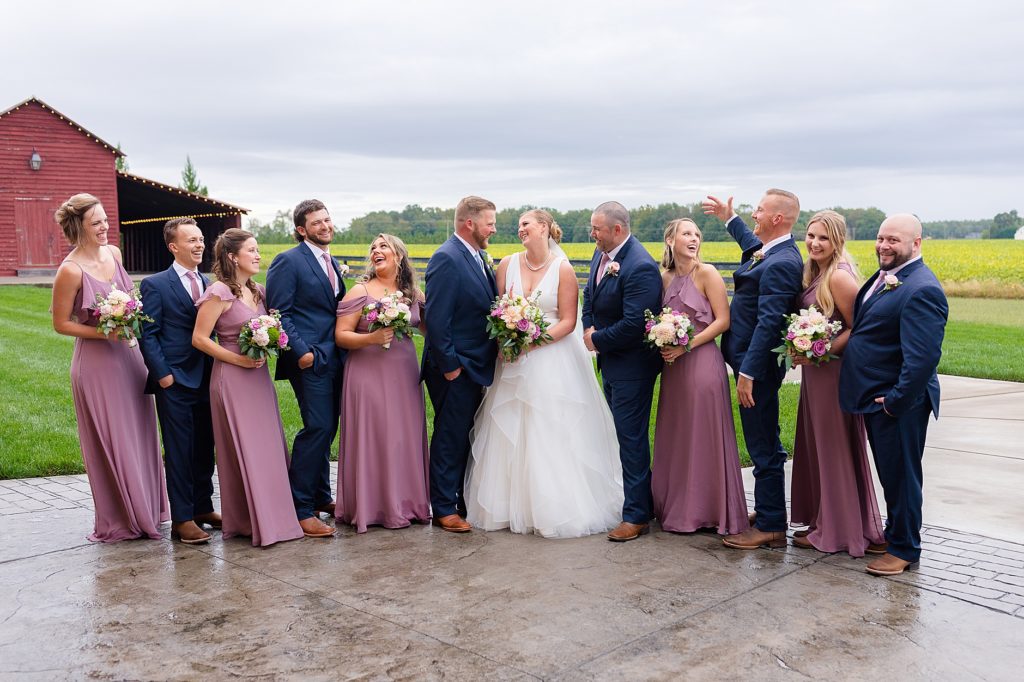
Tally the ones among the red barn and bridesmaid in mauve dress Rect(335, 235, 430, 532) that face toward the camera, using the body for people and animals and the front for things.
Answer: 2

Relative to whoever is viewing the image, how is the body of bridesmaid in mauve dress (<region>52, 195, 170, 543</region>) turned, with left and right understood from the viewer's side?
facing the viewer and to the right of the viewer

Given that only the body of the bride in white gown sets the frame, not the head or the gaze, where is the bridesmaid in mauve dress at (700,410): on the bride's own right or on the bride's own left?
on the bride's own left

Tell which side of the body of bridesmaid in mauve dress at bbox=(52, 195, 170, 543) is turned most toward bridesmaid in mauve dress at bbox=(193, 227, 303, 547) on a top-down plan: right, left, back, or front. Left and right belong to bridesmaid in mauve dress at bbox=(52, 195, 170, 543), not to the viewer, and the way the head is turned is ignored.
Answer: front

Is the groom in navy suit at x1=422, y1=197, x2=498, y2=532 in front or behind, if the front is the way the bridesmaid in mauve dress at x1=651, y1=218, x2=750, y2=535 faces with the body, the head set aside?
in front

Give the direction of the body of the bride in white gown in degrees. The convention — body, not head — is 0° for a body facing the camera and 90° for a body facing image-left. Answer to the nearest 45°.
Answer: approximately 45°

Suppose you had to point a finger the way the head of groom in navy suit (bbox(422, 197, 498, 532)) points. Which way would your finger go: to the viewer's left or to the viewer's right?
to the viewer's right

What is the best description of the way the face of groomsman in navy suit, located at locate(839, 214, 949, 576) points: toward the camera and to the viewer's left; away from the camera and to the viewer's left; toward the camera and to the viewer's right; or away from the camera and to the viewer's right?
toward the camera and to the viewer's left

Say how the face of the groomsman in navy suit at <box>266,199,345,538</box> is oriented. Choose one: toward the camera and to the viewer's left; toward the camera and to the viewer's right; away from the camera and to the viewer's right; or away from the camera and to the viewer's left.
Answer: toward the camera and to the viewer's right

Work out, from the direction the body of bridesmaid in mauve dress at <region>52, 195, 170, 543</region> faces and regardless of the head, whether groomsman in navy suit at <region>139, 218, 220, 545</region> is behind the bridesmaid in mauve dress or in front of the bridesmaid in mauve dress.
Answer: in front

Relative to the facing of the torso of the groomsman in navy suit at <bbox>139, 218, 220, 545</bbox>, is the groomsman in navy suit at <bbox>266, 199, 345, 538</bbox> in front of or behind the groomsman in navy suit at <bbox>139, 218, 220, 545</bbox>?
in front

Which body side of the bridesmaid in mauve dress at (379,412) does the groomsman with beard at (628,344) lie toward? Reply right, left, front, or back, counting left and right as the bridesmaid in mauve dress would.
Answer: left

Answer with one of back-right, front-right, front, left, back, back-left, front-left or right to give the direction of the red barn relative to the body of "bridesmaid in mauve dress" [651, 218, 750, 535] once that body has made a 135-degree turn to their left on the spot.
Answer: back-left
